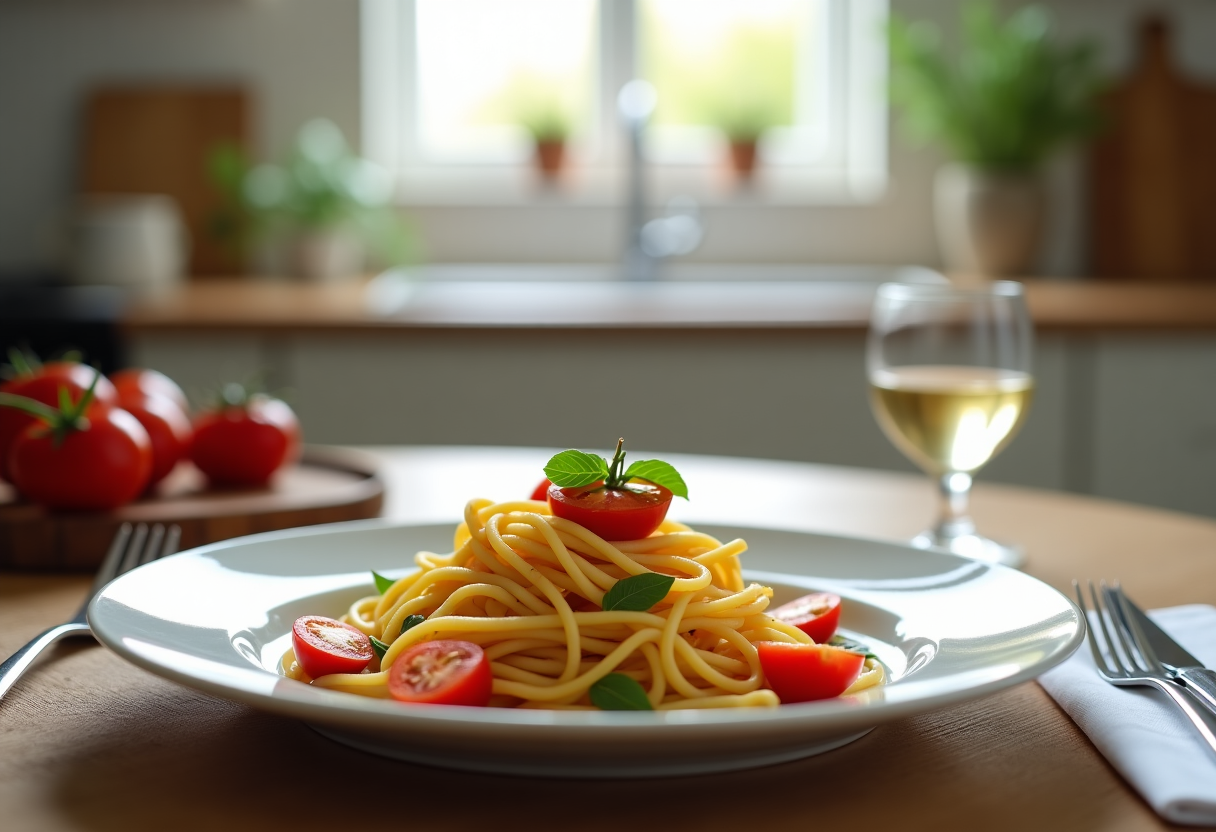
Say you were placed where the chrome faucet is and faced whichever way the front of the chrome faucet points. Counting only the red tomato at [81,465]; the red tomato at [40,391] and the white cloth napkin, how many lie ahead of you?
3

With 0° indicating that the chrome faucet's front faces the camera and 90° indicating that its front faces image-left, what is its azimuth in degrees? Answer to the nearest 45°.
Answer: approximately 0°

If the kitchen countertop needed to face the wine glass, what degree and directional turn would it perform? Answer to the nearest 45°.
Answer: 0° — it already faces it

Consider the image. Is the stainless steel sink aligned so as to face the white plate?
yes

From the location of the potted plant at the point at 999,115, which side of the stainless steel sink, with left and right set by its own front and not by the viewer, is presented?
left

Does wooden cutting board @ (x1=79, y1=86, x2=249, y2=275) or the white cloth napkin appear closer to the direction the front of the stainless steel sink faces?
the white cloth napkin

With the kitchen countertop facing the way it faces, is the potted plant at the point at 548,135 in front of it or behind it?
behind
